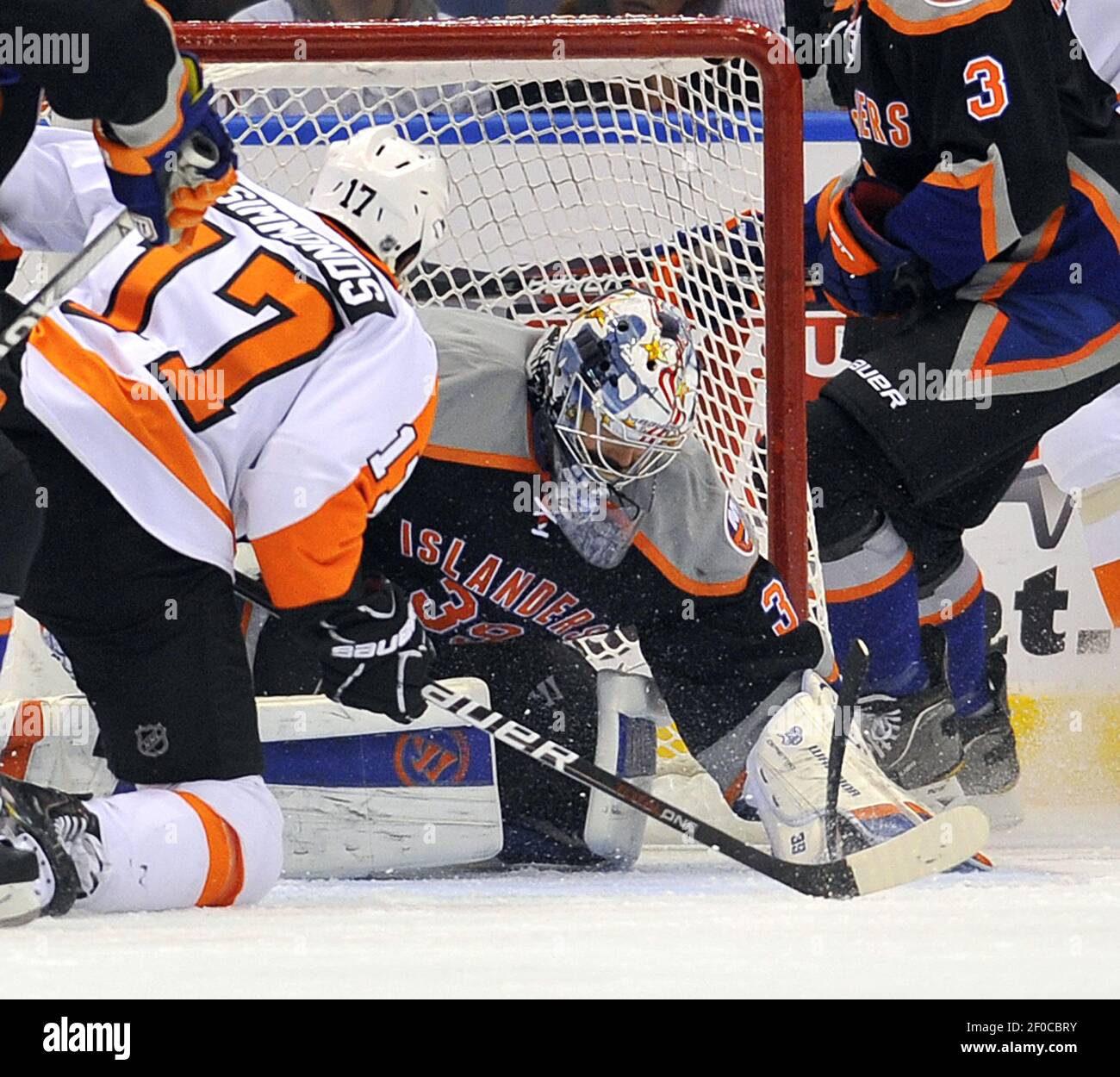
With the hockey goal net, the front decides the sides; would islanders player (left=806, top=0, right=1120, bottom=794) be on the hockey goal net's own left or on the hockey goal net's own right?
on the hockey goal net's own left

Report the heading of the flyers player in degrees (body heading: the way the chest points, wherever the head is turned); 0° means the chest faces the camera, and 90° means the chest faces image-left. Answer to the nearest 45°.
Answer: approximately 225°

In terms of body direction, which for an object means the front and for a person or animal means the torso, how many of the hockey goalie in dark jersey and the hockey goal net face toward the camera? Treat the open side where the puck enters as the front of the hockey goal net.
2

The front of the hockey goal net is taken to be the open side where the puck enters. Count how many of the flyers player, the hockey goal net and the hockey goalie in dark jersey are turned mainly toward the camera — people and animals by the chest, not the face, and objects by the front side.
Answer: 2

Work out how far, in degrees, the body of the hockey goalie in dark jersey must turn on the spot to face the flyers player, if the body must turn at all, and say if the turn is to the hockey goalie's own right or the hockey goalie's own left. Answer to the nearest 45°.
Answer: approximately 45° to the hockey goalie's own right

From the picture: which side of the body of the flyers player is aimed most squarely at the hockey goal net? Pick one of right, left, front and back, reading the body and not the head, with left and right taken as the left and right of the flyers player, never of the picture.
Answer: front

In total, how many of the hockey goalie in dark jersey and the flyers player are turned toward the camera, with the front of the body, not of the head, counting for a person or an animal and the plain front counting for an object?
1

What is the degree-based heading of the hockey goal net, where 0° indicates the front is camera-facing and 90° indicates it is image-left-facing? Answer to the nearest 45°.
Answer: approximately 0°

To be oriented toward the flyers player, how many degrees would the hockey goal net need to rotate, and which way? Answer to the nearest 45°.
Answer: approximately 45° to its right

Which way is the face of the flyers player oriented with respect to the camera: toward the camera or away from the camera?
away from the camera
